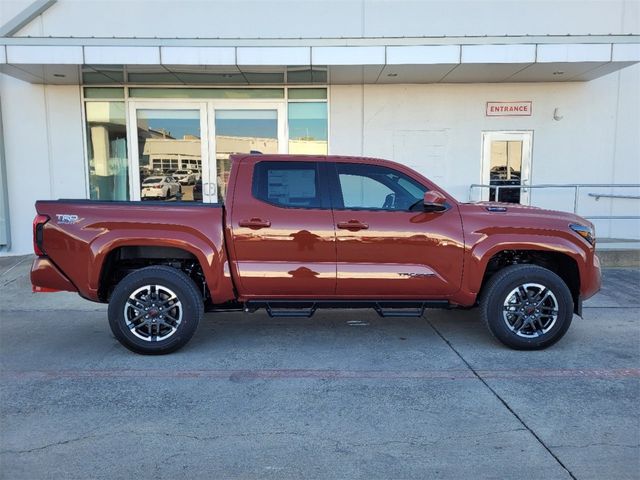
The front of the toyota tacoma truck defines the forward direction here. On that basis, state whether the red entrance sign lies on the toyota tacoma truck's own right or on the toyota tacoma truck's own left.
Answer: on the toyota tacoma truck's own left

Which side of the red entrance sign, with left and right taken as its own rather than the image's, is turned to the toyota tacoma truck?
front

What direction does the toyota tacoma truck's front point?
to the viewer's right

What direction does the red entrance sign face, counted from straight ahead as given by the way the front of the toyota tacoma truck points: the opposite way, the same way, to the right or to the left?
to the right

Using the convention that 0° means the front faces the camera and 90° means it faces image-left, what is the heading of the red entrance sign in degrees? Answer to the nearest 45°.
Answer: approximately 0°

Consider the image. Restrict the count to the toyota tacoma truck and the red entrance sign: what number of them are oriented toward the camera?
1
